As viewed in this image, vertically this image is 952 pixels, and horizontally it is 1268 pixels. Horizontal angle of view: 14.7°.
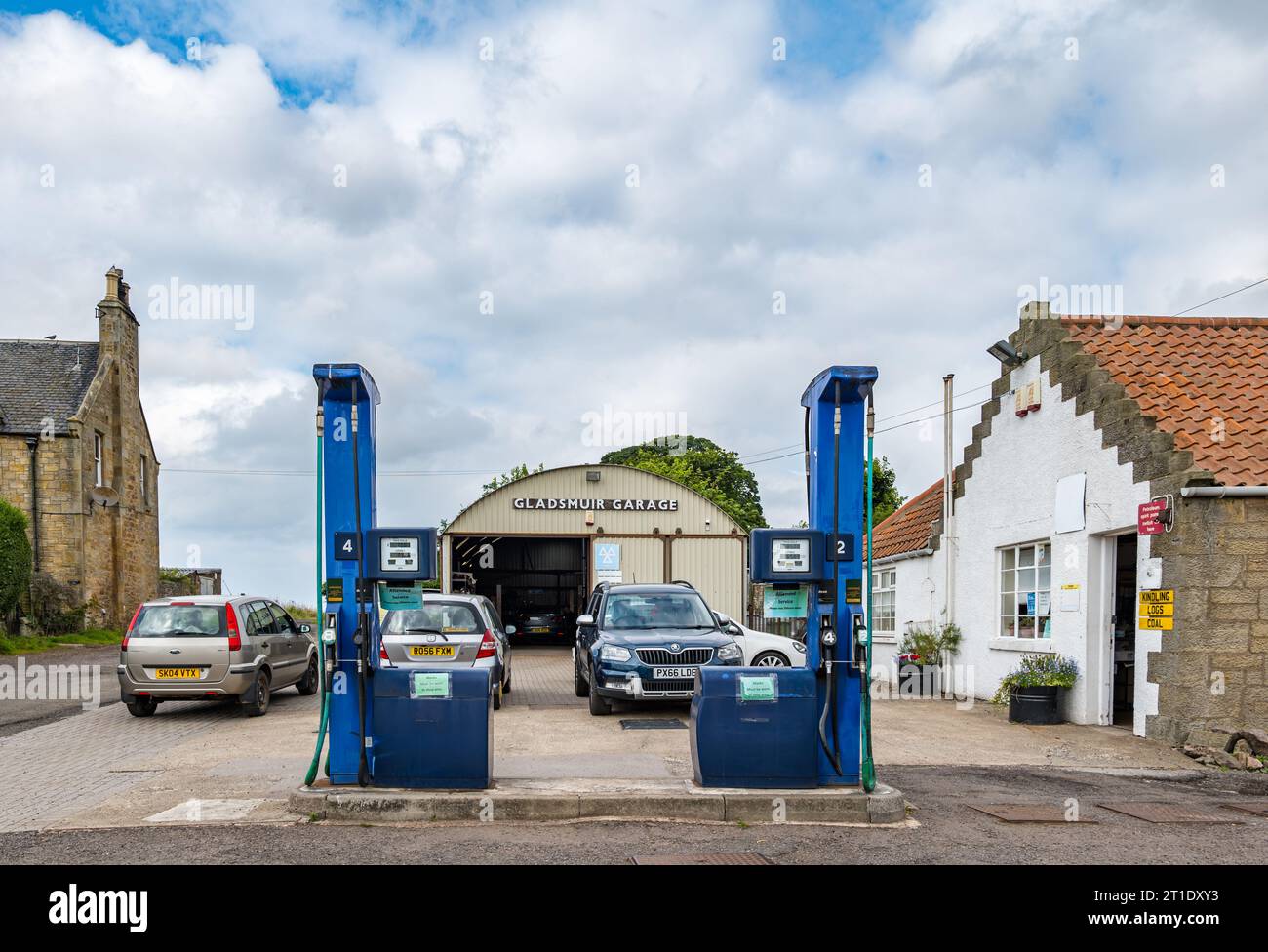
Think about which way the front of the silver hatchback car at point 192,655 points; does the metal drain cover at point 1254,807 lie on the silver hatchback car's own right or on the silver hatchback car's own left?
on the silver hatchback car's own right

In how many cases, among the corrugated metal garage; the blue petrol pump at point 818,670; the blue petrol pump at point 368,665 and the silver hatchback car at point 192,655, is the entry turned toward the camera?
3

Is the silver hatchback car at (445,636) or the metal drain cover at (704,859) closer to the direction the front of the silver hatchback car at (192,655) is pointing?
the silver hatchback car

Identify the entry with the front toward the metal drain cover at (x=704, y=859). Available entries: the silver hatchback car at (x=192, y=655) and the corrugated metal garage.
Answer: the corrugated metal garage

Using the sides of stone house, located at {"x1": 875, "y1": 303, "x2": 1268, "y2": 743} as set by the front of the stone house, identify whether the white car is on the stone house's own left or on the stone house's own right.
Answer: on the stone house's own right

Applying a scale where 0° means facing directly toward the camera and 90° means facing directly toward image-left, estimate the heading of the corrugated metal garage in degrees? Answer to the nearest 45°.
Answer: approximately 0°

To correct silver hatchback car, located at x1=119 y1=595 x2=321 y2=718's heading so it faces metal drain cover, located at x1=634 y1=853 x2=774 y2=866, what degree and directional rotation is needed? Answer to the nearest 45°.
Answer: approximately 135° to its right

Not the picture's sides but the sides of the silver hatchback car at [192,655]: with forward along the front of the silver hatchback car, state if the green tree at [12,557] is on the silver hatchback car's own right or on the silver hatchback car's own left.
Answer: on the silver hatchback car's own left

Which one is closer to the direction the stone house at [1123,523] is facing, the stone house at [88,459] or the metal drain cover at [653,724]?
the metal drain cover
